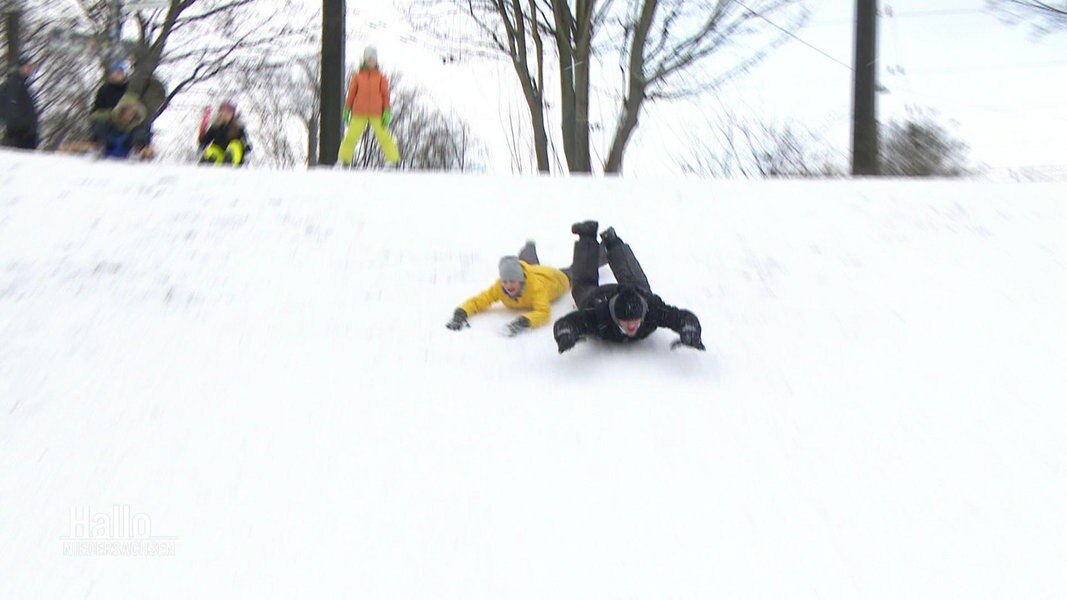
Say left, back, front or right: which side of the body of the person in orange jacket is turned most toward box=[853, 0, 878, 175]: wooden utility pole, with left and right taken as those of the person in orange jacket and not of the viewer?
left

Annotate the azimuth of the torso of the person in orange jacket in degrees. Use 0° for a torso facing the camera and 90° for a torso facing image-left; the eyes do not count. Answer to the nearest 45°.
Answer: approximately 0°

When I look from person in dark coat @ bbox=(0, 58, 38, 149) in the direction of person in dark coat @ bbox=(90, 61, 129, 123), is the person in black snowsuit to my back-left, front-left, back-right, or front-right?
front-right

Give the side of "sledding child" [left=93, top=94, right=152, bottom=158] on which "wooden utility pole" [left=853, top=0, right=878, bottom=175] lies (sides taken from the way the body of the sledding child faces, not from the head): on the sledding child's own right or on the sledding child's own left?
on the sledding child's own left

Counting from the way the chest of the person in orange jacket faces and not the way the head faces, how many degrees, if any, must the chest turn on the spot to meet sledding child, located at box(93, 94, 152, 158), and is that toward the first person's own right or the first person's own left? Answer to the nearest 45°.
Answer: approximately 90° to the first person's own right

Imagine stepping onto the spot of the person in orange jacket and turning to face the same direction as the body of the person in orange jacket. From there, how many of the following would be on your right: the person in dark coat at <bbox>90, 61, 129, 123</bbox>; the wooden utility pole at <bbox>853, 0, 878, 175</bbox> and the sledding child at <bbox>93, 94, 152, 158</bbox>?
2

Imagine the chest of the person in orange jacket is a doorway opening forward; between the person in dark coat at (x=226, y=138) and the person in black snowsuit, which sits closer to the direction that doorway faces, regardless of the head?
the person in black snowsuit

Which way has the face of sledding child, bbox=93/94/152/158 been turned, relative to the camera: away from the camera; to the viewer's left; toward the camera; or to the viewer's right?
toward the camera

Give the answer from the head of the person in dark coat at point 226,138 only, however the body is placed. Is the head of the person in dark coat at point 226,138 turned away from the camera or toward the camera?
toward the camera

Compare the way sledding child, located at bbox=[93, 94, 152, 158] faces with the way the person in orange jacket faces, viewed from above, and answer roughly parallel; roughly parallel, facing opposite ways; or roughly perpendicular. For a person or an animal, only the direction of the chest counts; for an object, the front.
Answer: roughly parallel

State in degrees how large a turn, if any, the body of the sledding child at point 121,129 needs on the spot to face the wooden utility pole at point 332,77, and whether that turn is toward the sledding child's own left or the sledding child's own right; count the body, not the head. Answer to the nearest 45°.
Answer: approximately 90° to the sledding child's own left

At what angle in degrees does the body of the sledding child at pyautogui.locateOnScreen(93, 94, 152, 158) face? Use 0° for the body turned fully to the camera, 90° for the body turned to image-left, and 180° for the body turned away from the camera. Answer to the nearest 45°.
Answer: approximately 0°
